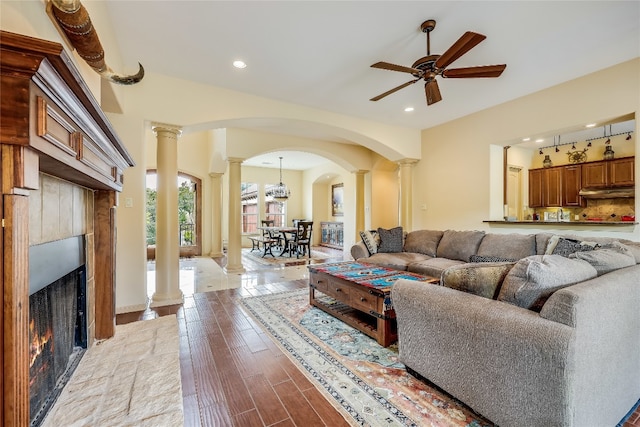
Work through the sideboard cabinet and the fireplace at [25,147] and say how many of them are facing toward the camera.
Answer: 1

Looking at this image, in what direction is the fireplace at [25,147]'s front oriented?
to the viewer's right

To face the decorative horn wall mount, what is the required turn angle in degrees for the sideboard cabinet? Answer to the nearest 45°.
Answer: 0° — it already faces it

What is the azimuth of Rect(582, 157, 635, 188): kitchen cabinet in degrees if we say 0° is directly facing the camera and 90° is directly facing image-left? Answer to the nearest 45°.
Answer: approximately 45°

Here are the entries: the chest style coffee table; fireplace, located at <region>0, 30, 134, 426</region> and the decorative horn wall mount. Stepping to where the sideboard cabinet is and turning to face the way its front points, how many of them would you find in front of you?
3

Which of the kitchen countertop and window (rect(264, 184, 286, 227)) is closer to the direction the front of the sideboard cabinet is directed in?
the kitchen countertop

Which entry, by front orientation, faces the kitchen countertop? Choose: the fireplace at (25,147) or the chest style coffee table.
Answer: the fireplace

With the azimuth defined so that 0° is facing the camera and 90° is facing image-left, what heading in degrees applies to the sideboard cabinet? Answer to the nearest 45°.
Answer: approximately 0°
